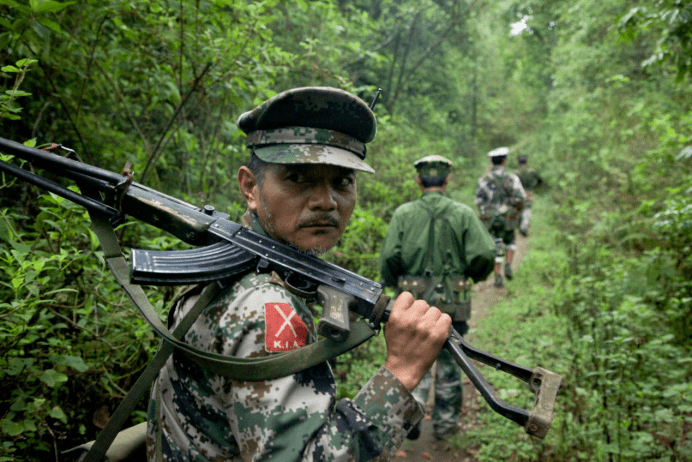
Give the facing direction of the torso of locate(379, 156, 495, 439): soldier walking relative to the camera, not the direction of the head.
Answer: away from the camera

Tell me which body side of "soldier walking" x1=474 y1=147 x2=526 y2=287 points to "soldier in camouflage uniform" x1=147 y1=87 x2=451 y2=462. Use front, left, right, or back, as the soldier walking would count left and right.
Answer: back

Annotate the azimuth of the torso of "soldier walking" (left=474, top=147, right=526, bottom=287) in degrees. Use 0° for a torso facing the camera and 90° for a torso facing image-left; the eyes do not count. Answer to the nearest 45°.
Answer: approximately 180°

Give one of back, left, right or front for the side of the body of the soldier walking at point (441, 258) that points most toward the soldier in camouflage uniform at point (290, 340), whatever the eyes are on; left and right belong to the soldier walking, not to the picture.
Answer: back

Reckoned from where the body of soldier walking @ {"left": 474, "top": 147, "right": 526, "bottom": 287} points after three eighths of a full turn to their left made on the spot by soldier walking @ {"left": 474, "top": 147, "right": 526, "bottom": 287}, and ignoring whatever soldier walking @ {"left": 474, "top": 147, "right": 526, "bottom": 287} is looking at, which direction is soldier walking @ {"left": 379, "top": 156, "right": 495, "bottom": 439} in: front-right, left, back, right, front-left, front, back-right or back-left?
front-left
